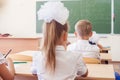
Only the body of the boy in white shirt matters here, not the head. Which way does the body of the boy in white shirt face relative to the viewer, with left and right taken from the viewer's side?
facing away from the viewer

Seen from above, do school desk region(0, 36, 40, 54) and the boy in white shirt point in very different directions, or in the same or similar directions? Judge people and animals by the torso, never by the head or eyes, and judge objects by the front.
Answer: very different directions

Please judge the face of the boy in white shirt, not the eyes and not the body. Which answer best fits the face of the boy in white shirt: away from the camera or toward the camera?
away from the camera

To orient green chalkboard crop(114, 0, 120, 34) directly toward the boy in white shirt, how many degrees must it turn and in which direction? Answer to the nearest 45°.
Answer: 0° — it already faces them

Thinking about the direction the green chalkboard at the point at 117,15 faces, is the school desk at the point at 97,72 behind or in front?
in front

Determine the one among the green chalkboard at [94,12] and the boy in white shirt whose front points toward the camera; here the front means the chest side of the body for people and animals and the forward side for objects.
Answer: the green chalkboard

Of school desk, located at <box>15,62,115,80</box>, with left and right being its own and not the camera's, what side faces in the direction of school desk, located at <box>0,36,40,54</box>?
back

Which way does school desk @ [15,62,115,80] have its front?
toward the camera

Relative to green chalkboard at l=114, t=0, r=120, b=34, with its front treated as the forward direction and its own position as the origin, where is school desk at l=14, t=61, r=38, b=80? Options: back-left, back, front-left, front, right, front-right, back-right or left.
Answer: front

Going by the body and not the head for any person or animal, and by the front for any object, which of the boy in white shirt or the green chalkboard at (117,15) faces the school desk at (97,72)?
the green chalkboard

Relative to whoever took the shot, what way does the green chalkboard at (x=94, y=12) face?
facing the viewer

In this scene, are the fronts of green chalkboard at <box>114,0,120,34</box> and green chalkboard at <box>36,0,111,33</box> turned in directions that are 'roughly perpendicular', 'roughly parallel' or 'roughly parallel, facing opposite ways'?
roughly parallel
